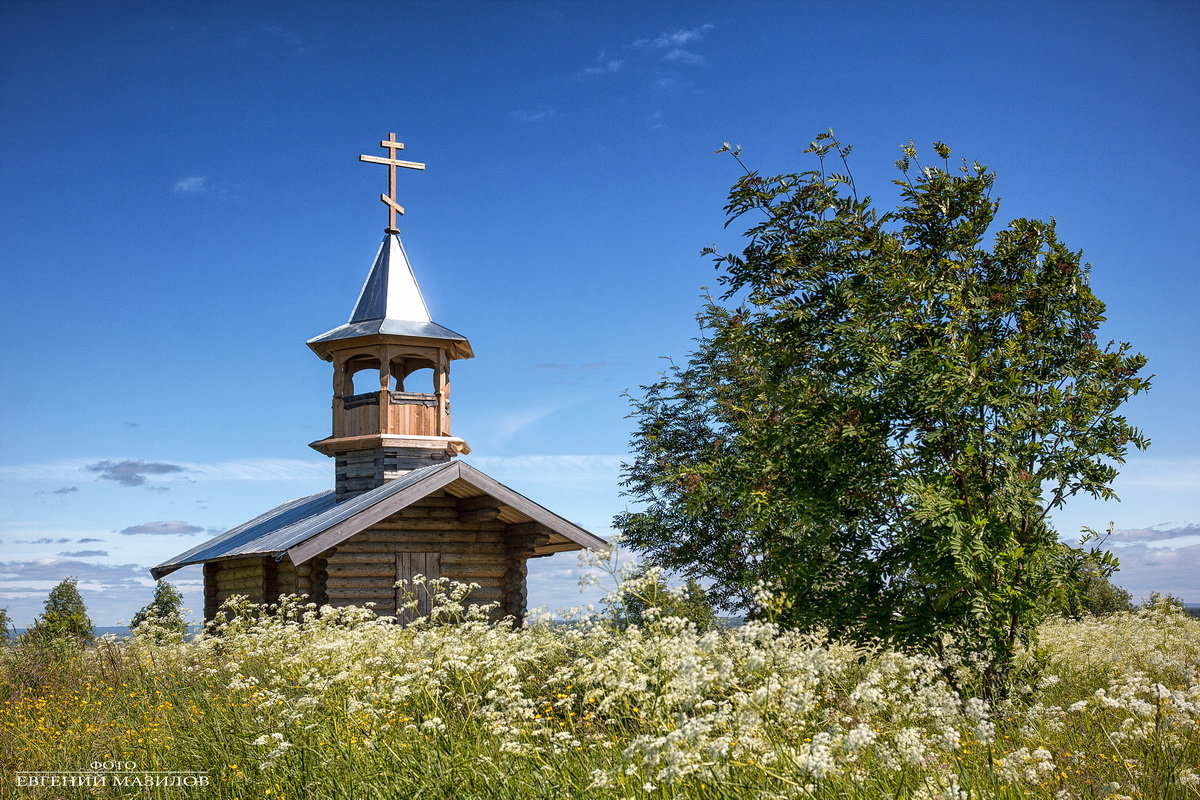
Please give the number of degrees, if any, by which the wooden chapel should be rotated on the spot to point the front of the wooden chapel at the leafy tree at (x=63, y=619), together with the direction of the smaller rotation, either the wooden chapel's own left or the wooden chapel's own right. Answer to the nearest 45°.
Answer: approximately 180°

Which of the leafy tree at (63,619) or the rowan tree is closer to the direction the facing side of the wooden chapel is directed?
the rowan tree

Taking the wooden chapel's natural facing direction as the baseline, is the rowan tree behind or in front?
in front
